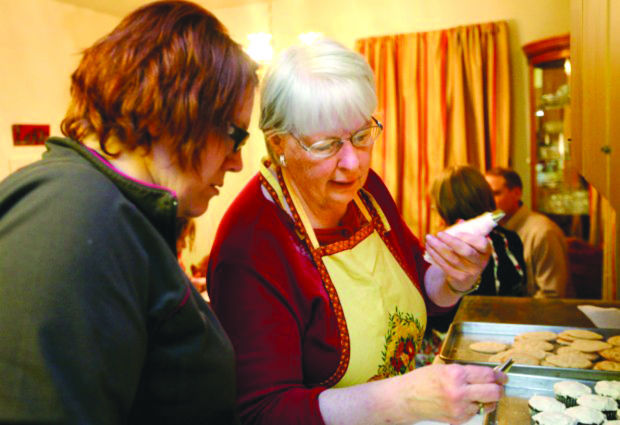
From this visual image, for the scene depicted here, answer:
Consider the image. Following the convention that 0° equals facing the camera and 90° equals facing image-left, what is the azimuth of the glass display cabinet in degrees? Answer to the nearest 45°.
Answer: approximately 45°

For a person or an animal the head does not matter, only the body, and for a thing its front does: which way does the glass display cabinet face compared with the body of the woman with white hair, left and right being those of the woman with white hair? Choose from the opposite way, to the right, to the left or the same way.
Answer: to the right

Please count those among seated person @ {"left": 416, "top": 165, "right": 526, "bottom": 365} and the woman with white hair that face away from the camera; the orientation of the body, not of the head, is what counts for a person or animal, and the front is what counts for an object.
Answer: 1

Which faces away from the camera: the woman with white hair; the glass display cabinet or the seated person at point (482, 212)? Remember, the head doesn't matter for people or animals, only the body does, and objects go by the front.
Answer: the seated person

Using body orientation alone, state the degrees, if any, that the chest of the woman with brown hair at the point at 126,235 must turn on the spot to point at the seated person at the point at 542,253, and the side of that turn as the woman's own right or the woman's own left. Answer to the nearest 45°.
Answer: approximately 45° to the woman's own left

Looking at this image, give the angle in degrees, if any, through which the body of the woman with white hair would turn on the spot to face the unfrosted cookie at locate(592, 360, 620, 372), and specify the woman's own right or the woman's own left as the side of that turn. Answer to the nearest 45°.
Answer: approximately 90° to the woman's own left

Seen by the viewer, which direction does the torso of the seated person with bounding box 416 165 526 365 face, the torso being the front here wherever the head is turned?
away from the camera

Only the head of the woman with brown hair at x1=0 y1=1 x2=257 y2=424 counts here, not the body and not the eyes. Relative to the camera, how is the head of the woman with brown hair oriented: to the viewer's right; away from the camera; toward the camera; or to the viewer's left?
to the viewer's right

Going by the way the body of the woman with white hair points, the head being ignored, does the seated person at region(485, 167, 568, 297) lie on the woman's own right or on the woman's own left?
on the woman's own left

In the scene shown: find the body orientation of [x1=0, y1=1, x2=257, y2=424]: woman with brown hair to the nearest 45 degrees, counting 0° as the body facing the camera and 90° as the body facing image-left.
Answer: approximately 270°
